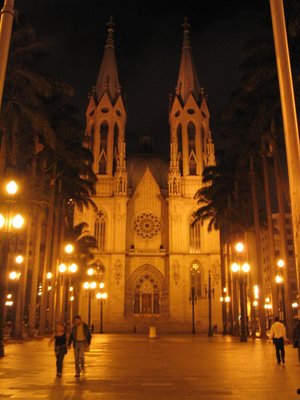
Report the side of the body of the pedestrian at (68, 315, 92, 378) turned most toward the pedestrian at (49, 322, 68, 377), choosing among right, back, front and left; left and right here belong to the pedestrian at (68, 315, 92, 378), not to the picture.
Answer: right

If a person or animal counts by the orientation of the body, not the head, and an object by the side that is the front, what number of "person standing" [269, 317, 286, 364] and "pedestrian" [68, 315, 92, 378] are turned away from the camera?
1

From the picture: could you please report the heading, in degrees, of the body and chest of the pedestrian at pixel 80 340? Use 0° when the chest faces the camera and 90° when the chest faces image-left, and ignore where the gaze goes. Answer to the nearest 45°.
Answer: approximately 0°

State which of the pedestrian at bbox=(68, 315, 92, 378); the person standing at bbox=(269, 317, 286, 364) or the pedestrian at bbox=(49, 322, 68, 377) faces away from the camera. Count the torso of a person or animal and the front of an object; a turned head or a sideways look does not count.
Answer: the person standing

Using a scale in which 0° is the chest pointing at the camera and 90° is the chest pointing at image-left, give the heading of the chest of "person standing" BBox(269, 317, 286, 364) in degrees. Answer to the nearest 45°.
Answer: approximately 180°

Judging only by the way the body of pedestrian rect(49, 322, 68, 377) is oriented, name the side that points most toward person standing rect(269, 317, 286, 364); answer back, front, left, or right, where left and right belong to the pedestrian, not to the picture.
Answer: left

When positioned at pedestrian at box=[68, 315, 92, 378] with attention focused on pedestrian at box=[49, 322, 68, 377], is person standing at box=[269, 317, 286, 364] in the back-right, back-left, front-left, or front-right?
back-right

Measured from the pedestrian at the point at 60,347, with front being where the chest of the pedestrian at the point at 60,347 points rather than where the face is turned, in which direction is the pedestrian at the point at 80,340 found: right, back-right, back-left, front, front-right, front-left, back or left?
left

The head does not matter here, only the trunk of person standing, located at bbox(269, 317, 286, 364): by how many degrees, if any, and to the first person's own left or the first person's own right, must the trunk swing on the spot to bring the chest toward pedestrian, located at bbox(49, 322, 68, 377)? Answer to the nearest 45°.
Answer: approximately 135° to the first person's own left
